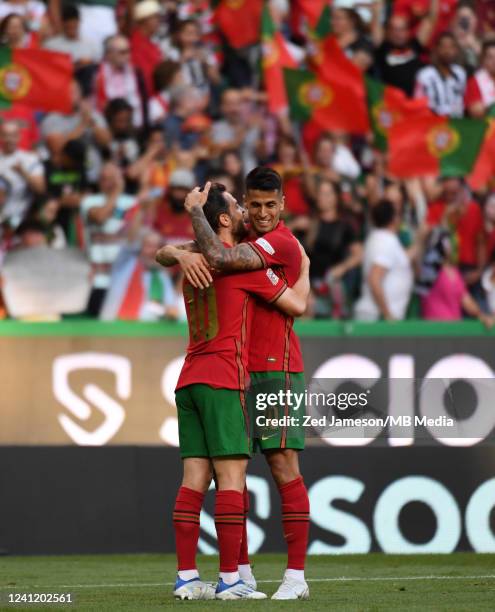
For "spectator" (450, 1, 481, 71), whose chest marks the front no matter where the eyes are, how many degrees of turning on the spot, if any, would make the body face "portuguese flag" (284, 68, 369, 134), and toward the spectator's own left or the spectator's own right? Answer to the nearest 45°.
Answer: approximately 45° to the spectator's own right

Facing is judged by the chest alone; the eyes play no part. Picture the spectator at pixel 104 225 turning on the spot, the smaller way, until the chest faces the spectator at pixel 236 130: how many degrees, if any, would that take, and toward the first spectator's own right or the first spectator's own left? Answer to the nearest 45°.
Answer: approximately 135° to the first spectator's own left

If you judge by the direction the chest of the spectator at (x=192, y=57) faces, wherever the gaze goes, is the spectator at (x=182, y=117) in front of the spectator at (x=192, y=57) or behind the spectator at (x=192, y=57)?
in front

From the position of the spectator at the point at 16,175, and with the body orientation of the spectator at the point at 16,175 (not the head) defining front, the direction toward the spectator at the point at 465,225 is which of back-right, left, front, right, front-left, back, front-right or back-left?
left

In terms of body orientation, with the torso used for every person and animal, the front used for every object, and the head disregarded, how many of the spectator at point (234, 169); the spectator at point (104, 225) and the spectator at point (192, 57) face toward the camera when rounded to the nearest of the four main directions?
3

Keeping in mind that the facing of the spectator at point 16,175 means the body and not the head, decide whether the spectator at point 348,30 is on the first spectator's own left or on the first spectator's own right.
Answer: on the first spectator's own left

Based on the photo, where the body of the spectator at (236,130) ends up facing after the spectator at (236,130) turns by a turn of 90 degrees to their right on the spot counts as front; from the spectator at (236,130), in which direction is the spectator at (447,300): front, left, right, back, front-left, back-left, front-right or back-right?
back-left

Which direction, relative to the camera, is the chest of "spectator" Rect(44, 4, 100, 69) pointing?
toward the camera

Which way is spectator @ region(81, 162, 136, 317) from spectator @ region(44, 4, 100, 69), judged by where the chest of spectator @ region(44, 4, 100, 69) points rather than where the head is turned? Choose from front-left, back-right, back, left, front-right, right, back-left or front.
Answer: front

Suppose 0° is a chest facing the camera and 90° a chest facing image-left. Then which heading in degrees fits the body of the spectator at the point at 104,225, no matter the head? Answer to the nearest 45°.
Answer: approximately 0°

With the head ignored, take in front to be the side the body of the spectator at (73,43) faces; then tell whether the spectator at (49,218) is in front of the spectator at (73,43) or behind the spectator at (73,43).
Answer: in front

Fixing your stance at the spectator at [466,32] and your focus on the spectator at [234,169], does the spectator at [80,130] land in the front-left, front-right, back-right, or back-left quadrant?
front-right

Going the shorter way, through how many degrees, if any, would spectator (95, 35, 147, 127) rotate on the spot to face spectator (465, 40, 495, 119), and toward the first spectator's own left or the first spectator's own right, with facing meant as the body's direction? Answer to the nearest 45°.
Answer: approximately 90° to the first spectator's own left

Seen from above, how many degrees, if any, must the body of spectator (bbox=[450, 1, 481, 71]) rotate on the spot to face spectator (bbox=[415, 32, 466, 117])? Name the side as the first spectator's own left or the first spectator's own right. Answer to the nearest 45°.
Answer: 0° — they already face them

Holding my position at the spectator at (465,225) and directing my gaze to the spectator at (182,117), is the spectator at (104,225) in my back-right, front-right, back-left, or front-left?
front-left
